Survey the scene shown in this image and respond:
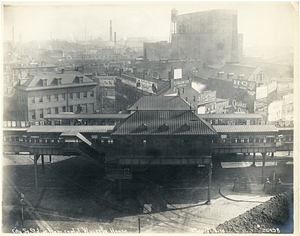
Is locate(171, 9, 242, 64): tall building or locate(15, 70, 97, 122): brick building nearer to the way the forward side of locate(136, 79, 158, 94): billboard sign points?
the brick building

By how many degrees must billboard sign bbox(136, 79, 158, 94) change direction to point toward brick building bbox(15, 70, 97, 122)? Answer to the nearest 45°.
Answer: approximately 45° to its right

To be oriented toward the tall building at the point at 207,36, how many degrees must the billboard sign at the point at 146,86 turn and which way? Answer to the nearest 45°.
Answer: approximately 135° to its right

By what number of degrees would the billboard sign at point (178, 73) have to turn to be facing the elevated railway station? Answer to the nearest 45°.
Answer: approximately 45° to its right

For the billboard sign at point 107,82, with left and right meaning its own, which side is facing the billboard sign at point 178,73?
left

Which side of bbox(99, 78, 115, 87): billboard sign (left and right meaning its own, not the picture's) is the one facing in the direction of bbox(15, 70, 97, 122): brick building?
right

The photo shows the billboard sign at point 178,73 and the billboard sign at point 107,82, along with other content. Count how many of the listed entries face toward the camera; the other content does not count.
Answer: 2

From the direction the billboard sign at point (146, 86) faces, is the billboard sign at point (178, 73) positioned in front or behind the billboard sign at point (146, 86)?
behind

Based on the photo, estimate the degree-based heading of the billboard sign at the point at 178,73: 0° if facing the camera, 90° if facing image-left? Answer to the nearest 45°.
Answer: approximately 0°

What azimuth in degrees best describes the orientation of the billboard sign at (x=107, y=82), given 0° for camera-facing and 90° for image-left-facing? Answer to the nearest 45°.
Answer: approximately 0°
